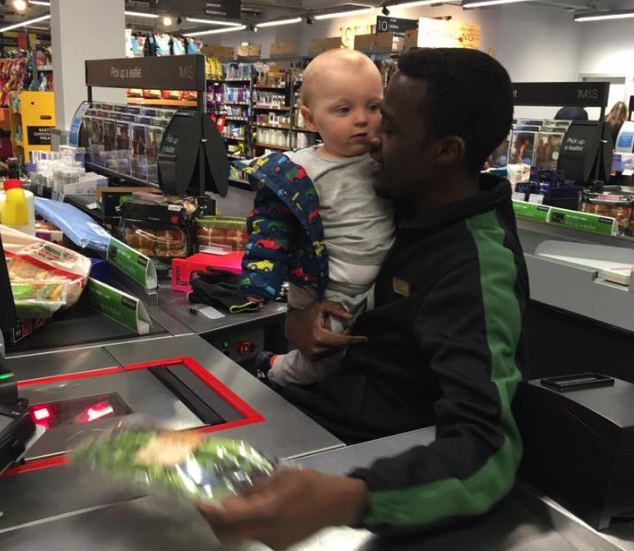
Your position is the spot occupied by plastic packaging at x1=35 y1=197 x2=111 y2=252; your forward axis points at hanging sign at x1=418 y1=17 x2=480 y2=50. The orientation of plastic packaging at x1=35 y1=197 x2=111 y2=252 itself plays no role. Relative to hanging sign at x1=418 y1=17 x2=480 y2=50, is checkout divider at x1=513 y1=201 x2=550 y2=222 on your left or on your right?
right

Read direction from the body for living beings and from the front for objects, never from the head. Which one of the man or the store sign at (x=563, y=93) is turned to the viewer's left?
the man

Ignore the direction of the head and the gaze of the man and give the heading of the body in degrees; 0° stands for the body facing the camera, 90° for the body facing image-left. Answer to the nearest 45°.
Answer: approximately 90°

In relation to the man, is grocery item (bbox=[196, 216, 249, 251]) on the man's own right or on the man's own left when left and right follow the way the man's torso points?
on the man's own right

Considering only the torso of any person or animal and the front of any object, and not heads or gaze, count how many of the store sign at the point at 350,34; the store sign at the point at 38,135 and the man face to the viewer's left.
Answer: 1

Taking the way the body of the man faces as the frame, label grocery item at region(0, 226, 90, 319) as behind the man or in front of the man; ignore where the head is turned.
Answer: in front

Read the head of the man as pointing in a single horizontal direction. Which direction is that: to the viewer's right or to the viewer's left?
to the viewer's left

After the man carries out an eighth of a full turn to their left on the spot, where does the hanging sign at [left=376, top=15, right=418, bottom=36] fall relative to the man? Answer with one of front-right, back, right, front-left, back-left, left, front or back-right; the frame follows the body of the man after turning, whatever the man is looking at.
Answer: back-right

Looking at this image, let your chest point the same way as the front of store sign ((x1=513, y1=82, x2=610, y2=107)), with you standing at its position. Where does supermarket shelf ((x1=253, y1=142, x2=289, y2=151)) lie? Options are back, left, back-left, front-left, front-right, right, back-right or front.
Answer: back-right
